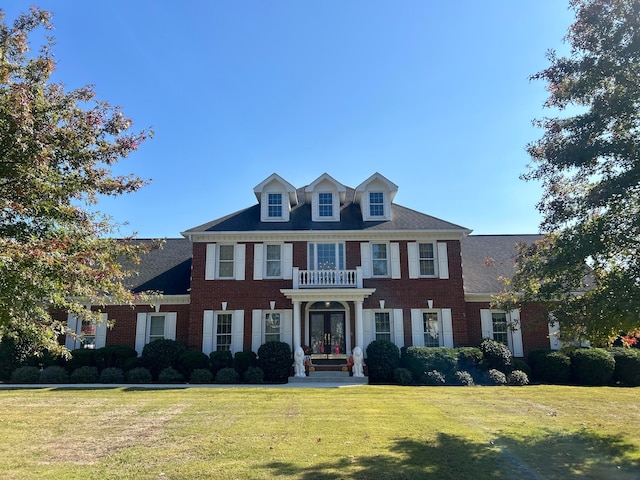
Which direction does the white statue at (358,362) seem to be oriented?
toward the camera

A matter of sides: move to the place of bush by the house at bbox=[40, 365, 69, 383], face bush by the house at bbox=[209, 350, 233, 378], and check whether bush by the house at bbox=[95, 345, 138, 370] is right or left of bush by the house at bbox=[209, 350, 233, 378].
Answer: left

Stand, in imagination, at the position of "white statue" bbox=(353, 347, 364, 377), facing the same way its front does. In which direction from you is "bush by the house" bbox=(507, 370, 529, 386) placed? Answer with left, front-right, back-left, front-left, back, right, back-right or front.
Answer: left

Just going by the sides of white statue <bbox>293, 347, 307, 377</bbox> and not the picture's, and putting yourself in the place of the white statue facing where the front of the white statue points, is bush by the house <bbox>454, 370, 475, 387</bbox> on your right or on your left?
on your left

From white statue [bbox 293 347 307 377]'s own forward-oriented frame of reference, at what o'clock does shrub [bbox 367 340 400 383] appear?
The shrub is roughly at 9 o'clock from the white statue.

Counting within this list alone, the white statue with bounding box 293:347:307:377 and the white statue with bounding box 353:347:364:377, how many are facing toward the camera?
2

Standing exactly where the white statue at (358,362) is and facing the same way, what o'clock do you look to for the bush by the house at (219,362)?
The bush by the house is roughly at 3 o'clock from the white statue.

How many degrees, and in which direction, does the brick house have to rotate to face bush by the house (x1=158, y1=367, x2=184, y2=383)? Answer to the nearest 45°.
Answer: approximately 90° to its right

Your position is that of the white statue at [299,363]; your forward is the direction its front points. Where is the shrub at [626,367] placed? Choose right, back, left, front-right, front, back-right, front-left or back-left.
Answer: left

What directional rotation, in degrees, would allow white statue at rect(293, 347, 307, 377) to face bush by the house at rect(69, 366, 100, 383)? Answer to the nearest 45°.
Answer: approximately 90° to its right

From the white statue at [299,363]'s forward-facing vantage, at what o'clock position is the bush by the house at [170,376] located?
The bush by the house is roughly at 3 o'clock from the white statue.

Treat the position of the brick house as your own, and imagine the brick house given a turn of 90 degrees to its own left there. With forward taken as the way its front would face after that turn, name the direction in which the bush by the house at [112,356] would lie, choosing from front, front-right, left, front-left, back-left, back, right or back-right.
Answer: back

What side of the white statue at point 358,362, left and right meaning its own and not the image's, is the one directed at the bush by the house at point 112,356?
right

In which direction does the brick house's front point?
toward the camera

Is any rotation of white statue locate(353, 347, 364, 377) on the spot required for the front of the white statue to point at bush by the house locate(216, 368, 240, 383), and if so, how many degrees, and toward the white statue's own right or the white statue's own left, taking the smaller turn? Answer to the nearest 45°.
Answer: approximately 90° to the white statue's own right

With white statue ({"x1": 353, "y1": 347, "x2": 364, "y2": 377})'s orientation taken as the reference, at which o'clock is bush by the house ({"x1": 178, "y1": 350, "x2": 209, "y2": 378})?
The bush by the house is roughly at 3 o'clock from the white statue.
